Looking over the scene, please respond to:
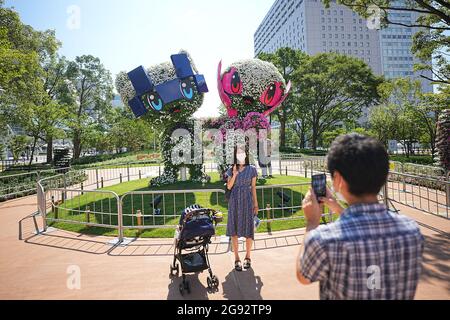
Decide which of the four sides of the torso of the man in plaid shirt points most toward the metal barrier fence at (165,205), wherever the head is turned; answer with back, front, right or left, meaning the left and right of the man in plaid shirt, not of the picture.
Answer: front

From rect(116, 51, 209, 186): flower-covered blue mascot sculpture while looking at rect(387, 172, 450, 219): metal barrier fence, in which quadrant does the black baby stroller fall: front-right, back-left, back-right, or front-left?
front-right

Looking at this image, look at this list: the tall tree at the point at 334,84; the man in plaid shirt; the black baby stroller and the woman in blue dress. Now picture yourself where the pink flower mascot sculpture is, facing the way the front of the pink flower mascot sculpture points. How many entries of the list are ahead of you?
3

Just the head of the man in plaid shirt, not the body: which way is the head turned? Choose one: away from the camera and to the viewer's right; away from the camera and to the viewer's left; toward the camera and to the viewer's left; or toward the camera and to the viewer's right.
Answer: away from the camera and to the viewer's left

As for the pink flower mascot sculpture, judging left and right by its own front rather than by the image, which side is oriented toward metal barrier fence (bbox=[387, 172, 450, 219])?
left

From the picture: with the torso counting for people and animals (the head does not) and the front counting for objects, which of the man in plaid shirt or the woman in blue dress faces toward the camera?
the woman in blue dress

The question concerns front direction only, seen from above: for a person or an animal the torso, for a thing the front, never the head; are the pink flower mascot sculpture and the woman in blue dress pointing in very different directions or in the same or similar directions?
same or similar directions

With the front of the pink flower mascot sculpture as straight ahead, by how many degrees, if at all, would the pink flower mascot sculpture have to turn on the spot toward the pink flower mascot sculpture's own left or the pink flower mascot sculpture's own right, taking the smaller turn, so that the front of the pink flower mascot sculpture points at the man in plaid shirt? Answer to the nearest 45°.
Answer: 0° — it already faces them

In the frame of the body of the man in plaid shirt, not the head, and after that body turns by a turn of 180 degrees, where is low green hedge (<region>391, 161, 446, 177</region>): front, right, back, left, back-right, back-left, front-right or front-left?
back-left

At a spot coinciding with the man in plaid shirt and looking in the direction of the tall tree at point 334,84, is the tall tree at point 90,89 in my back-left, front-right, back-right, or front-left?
front-left

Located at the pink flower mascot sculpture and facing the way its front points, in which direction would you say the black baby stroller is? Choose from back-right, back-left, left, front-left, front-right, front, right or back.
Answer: front

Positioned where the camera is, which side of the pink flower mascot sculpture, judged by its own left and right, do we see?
front

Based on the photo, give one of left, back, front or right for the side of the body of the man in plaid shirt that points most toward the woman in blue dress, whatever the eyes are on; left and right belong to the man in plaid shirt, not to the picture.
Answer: front

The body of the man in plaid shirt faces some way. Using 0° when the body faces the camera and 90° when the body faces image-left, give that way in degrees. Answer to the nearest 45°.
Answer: approximately 135°

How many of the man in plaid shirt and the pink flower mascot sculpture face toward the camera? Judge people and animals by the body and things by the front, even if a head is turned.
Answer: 1

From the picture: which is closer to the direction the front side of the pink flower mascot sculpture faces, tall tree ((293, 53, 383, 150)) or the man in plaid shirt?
the man in plaid shirt

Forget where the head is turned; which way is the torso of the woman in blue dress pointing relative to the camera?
toward the camera
